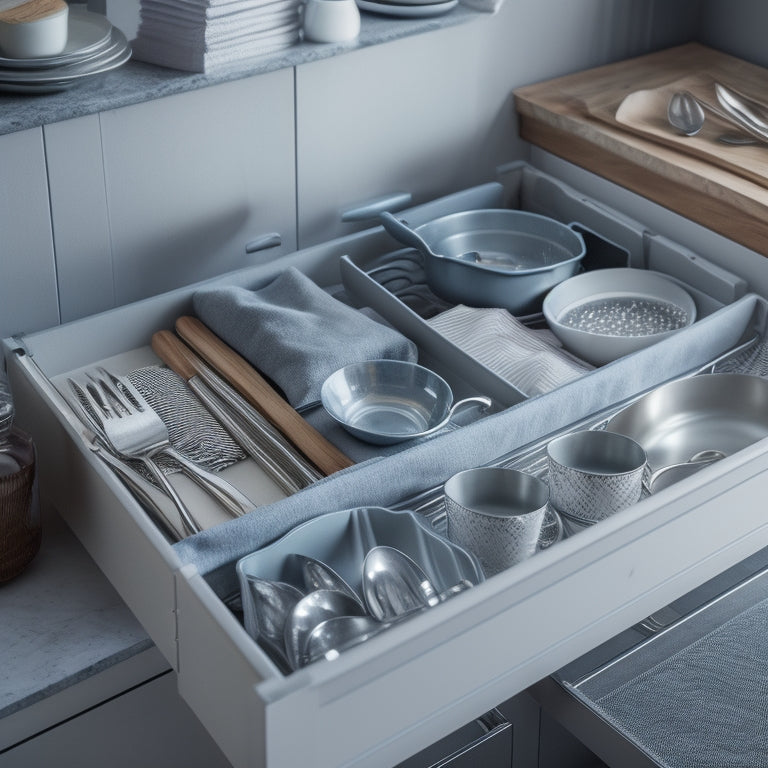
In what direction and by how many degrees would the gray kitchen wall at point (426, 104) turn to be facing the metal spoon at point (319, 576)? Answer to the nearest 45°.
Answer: approximately 45° to its right

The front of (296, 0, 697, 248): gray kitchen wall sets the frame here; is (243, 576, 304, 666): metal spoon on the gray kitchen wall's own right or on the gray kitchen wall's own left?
on the gray kitchen wall's own right

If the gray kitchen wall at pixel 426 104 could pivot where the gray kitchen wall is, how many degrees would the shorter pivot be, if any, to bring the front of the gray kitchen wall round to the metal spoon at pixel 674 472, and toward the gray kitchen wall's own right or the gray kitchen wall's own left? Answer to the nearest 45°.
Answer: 0° — it already faces it

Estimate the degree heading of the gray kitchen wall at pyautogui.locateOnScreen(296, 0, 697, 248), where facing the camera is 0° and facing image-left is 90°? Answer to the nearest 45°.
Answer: approximately 315°

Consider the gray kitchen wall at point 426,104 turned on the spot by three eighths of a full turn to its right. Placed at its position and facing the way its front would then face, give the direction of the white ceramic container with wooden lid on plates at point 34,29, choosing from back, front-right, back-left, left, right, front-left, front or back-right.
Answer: front-left
